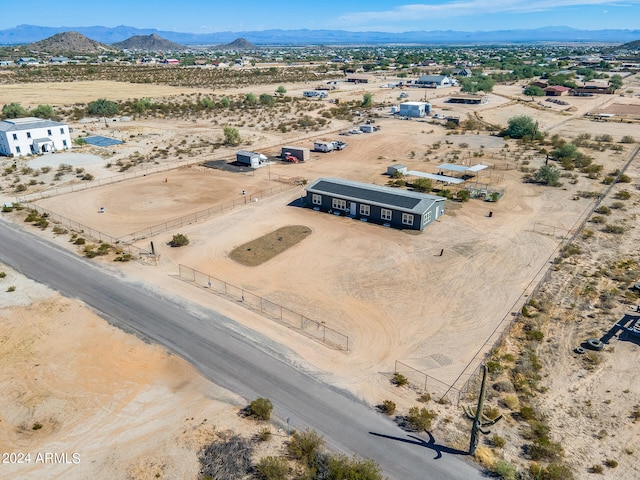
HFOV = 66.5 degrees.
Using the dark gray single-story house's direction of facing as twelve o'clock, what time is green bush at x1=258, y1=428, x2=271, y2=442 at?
The green bush is roughly at 11 o'clock from the dark gray single-story house.

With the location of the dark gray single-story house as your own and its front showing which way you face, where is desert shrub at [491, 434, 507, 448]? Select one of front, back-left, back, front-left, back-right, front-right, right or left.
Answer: front-left

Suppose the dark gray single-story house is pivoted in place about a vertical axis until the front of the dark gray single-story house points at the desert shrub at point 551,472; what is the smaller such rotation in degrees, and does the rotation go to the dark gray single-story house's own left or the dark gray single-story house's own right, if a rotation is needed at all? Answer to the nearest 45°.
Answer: approximately 45° to the dark gray single-story house's own left

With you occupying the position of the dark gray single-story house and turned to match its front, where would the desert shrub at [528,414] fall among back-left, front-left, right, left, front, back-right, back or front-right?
front-left

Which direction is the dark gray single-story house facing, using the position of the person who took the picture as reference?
facing the viewer and to the left of the viewer

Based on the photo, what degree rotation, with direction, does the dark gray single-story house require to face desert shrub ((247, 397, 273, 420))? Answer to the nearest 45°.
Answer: approximately 45° to its left

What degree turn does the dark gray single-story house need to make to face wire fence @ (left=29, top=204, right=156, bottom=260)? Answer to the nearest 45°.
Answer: approximately 45° to its right

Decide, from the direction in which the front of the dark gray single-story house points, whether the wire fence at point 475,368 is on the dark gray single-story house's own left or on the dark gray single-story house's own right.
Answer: on the dark gray single-story house's own left

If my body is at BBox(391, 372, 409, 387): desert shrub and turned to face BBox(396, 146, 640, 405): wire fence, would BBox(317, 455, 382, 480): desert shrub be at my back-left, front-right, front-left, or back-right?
back-right

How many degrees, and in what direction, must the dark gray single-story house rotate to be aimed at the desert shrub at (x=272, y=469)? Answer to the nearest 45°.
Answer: approximately 45° to its left

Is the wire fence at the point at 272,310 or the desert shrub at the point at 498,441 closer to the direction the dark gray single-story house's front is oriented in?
the wire fence

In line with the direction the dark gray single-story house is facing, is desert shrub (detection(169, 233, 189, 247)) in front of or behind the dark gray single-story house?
in front

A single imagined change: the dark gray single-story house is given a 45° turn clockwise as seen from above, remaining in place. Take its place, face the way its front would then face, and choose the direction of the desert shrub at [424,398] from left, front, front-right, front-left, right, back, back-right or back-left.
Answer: left

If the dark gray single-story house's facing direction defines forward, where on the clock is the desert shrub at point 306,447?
The desert shrub is roughly at 11 o'clock from the dark gray single-story house.
